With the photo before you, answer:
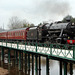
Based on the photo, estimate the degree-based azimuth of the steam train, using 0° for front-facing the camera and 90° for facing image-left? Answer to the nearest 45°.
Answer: approximately 315°
